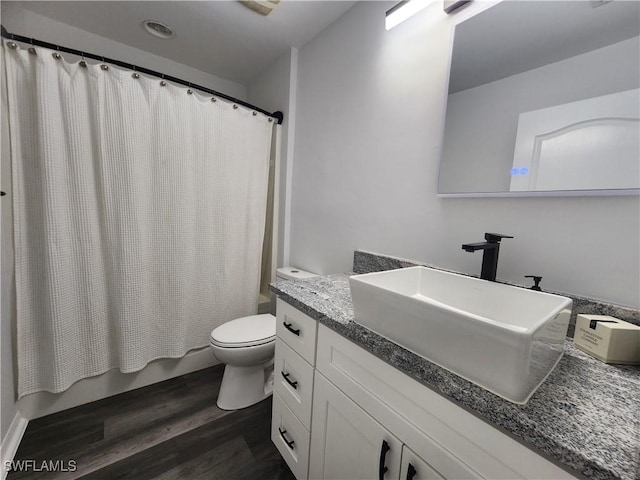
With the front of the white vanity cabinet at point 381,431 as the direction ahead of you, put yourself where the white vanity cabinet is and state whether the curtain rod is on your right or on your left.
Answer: on your right

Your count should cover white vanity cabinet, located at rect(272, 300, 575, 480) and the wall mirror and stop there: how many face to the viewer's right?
0

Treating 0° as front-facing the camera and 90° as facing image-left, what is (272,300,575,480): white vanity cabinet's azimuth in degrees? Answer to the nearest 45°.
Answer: approximately 45°

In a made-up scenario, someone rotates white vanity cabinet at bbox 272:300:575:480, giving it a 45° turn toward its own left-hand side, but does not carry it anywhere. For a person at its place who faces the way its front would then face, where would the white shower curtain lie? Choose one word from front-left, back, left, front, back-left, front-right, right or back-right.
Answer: right

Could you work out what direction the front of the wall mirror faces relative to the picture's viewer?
facing the viewer and to the left of the viewer

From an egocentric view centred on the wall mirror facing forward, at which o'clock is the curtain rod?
The curtain rod is roughly at 1 o'clock from the wall mirror.

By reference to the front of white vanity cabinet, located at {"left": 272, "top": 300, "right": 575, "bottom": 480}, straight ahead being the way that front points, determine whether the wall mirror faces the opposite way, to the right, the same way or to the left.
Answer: the same way
